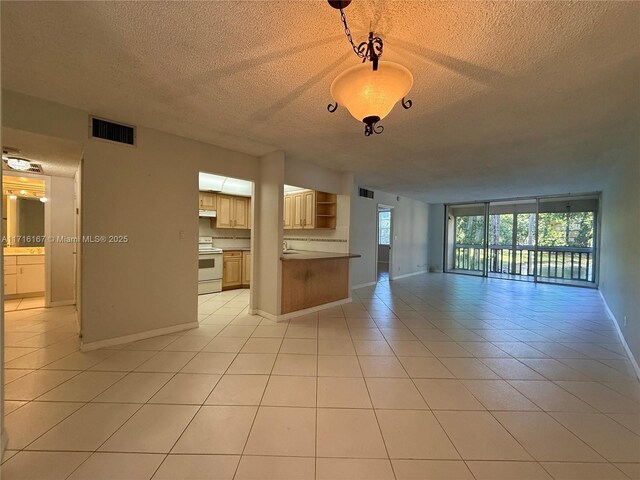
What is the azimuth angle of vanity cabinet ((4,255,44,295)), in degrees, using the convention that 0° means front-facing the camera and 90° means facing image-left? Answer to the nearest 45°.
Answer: approximately 0°

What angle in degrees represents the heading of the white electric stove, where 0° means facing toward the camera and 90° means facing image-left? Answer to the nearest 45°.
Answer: approximately 315°

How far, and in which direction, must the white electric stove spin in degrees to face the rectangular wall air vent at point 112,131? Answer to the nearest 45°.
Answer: approximately 90° to its right

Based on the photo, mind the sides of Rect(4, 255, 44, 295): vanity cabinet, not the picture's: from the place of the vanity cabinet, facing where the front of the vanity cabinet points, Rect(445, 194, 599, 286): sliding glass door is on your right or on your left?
on your left

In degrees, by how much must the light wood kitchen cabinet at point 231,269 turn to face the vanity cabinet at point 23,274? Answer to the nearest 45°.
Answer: approximately 135° to its right

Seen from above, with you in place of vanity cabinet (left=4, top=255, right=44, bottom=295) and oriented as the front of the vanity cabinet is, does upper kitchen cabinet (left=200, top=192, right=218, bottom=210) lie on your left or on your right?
on your left

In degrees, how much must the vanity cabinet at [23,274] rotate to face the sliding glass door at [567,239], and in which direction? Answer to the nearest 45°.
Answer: approximately 45° to its left

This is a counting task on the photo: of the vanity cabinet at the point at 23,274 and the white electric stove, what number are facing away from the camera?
0
